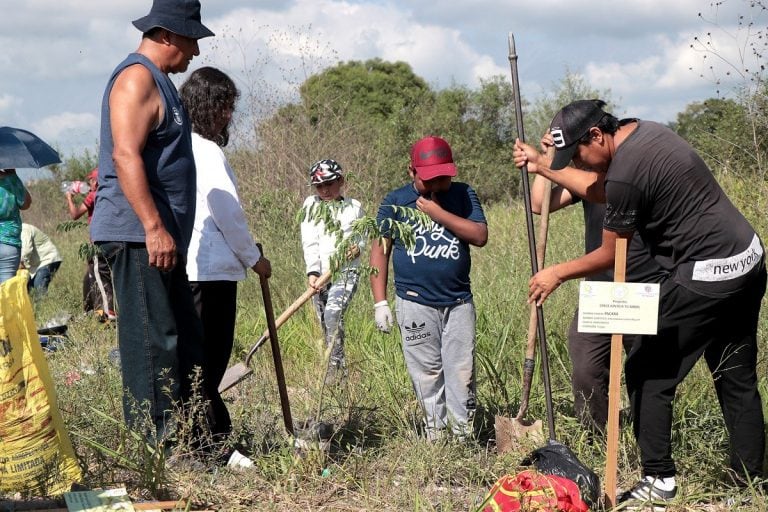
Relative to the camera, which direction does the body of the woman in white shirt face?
to the viewer's right

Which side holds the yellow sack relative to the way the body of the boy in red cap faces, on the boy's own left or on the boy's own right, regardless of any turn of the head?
on the boy's own right

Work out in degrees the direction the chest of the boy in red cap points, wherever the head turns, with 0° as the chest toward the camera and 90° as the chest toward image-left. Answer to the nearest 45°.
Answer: approximately 0°

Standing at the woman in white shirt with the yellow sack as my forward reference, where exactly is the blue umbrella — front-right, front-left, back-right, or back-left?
back-right
